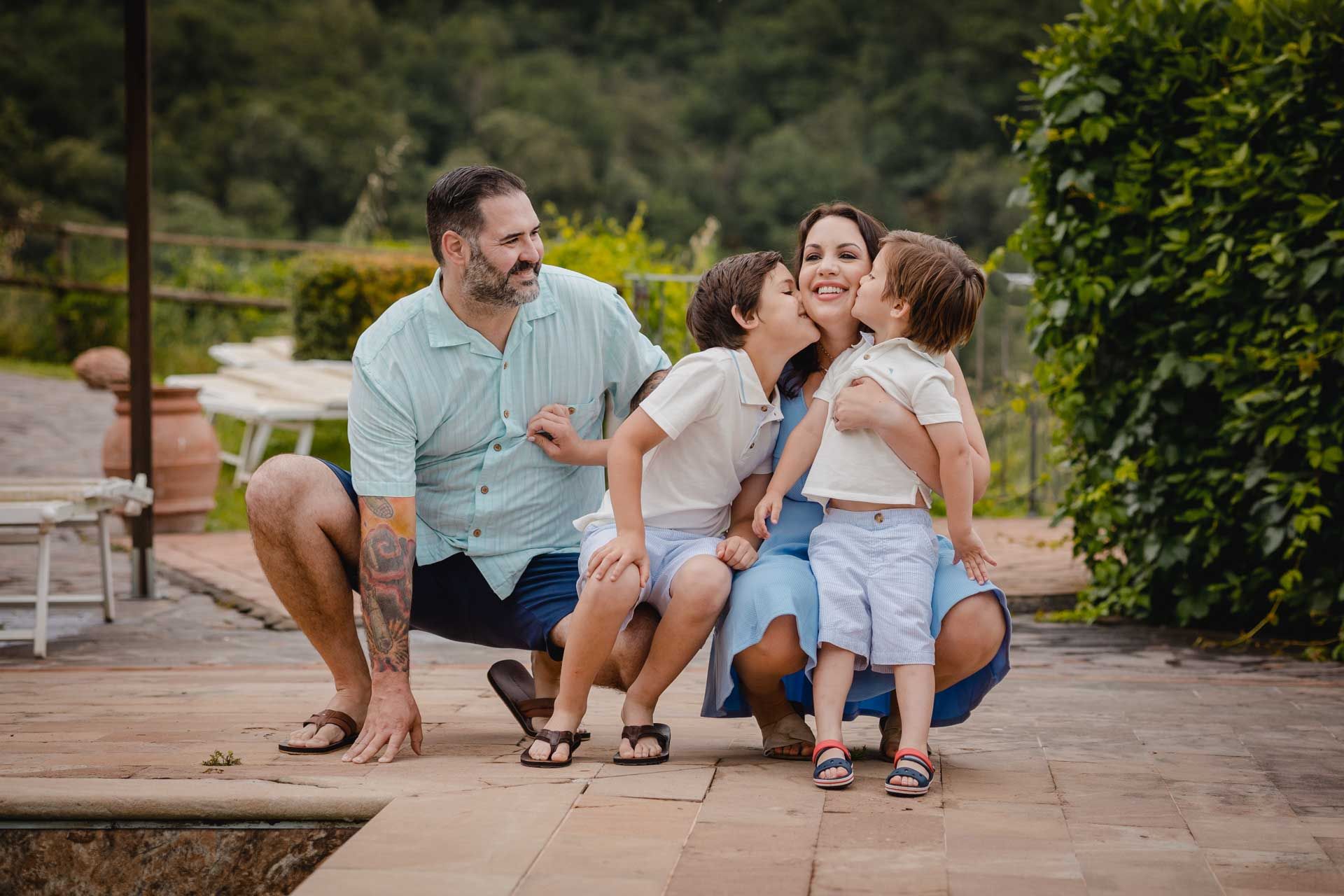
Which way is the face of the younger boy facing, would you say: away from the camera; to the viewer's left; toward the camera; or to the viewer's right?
to the viewer's left

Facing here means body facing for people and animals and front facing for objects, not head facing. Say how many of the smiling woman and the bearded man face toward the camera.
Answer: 2

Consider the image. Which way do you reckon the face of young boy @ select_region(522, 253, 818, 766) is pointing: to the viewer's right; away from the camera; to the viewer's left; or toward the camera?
to the viewer's right

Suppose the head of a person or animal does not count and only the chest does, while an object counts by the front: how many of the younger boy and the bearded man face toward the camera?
2

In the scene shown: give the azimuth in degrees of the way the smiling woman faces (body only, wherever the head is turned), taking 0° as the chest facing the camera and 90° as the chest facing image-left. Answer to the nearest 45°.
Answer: approximately 0°

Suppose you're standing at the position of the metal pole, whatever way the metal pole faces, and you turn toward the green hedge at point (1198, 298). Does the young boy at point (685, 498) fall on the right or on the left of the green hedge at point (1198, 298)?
right

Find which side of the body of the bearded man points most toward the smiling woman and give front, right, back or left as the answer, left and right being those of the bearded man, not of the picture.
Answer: left

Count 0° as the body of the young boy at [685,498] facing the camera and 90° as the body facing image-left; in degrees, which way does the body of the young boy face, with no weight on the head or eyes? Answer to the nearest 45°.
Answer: approximately 315°

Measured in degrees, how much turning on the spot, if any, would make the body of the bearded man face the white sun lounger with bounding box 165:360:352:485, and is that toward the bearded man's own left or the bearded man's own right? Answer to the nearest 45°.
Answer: approximately 180°

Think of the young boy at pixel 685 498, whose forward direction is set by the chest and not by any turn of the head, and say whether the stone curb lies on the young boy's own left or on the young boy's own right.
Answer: on the young boy's own right
